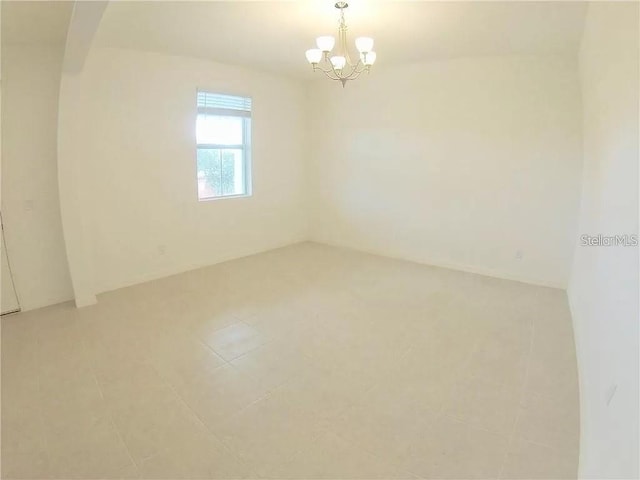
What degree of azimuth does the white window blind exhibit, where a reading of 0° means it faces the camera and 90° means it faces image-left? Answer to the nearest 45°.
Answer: approximately 315°
